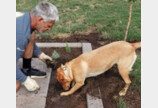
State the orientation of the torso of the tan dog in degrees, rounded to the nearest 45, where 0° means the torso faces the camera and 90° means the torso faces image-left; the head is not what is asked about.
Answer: approximately 90°
